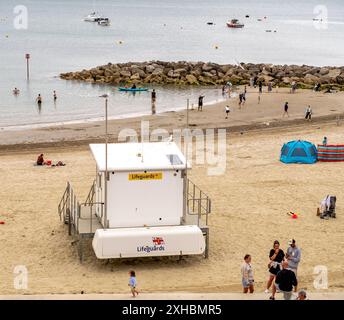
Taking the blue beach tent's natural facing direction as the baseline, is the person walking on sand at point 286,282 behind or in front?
behind

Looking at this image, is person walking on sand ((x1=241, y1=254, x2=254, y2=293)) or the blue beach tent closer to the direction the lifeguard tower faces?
the blue beach tent

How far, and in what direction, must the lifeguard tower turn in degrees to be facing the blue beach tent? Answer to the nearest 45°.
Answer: approximately 45° to its right

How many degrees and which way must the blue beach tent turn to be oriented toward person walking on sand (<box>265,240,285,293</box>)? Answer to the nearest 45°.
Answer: approximately 180°

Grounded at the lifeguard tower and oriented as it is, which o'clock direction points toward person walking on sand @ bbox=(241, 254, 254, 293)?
The person walking on sand is roughly at 5 o'clock from the lifeguard tower.

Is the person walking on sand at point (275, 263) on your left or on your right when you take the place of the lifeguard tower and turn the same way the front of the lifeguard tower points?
on your right

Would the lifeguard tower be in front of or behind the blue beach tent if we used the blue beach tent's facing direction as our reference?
behind

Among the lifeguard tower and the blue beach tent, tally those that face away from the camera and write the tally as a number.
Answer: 2
